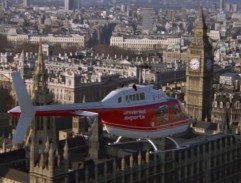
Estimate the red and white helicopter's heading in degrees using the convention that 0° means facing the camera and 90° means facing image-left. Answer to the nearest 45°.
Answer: approximately 270°
